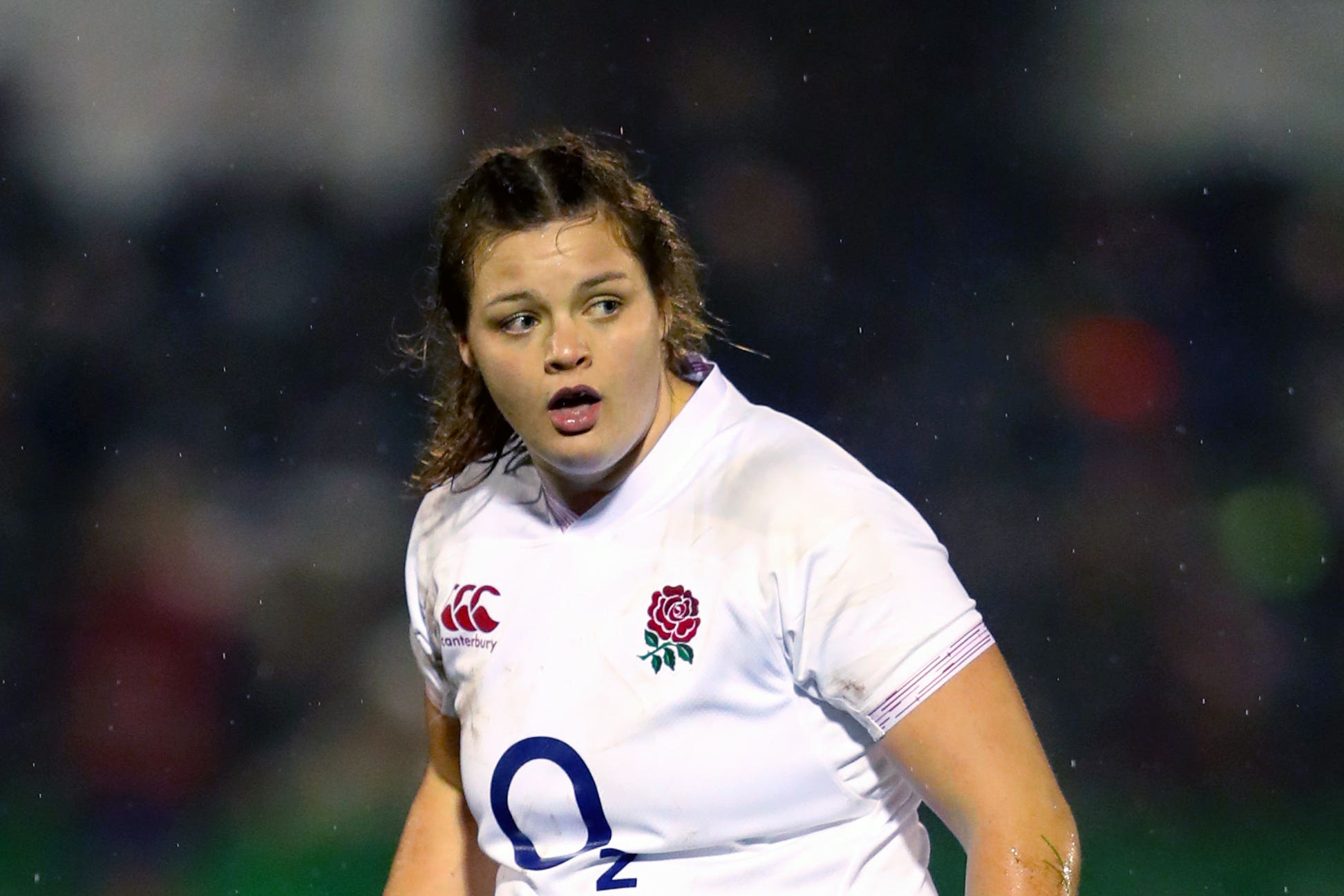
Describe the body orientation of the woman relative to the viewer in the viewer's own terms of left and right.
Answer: facing the viewer and to the left of the viewer
